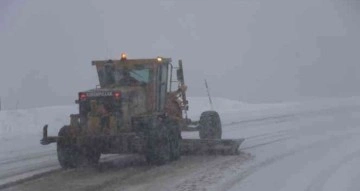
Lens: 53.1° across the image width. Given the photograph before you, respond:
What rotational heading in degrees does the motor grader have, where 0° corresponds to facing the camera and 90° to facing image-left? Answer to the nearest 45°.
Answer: approximately 225°
